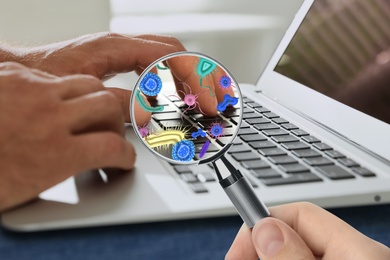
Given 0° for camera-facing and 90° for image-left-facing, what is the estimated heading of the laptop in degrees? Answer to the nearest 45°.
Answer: approximately 45°
